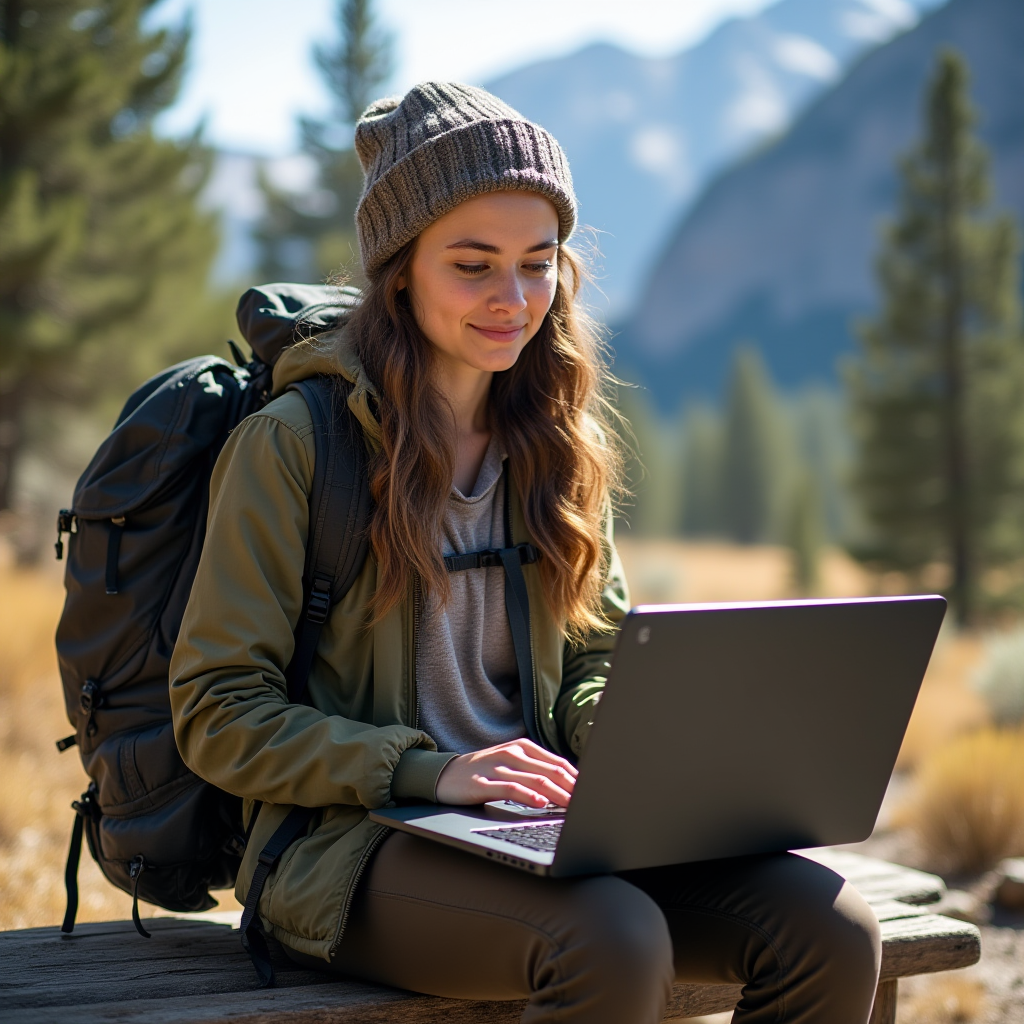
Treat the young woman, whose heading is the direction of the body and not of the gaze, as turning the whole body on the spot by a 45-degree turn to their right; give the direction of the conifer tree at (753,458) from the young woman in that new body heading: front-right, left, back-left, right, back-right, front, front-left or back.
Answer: back

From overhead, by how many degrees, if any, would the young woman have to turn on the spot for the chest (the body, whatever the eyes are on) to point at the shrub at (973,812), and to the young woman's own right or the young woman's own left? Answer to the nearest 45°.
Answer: approximately 90° to the young woman's own left

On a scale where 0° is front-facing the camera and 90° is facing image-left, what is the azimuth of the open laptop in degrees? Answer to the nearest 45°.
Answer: approximately 135°

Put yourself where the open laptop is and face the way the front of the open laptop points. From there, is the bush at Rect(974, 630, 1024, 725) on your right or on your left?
on your right

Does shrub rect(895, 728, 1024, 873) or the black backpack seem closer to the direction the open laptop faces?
the black backpack

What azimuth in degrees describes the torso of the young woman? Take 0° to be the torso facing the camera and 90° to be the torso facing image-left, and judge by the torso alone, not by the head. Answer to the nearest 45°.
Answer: approximately 315°

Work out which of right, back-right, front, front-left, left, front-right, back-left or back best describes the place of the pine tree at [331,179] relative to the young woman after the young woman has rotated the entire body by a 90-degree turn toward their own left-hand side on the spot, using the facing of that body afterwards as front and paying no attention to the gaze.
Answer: front-left

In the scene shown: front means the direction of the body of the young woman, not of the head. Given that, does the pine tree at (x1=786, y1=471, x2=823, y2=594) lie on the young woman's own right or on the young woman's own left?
on the young woman's own left
